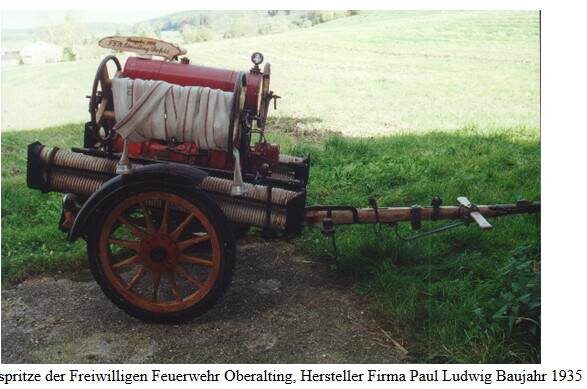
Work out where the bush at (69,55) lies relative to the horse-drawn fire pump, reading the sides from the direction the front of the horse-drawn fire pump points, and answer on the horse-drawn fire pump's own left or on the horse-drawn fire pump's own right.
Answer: on the horse-drawn fire pump's own left

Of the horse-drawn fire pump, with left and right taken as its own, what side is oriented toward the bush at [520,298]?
front

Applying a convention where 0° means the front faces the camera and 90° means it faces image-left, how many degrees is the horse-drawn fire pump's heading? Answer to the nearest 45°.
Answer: approximately 270°
